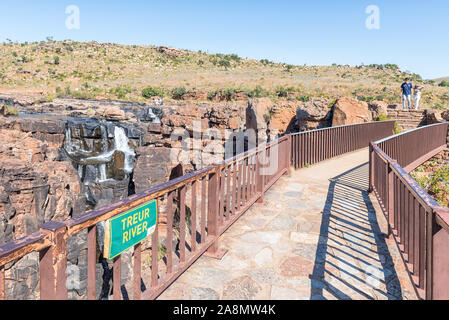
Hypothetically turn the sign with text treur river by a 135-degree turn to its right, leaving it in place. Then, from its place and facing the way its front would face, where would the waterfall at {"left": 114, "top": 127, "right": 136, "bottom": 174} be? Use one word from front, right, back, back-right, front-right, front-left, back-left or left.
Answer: right

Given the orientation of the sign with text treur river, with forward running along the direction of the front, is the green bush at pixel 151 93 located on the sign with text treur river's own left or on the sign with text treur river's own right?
on the sign with text treur river's own left

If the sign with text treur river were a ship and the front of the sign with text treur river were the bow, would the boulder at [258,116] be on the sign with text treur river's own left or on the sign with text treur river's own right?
on the sign with text treur river's own left

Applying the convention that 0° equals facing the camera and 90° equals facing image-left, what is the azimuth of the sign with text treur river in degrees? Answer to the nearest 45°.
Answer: approximately 315°

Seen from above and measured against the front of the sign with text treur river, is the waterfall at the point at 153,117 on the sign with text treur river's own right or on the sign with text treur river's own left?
on the sign with text treur river's own left

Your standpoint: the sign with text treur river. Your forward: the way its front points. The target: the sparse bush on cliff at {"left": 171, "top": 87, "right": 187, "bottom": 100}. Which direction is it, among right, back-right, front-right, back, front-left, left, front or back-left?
back-left

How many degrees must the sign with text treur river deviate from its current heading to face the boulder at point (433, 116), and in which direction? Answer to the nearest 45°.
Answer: approximately 90° to its left

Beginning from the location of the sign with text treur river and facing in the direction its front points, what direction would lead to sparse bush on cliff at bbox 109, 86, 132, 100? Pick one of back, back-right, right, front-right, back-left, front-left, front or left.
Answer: back-left

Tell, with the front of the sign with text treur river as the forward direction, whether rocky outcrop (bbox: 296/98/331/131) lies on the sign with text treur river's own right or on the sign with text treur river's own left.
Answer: on the sign with text treur river's own left
